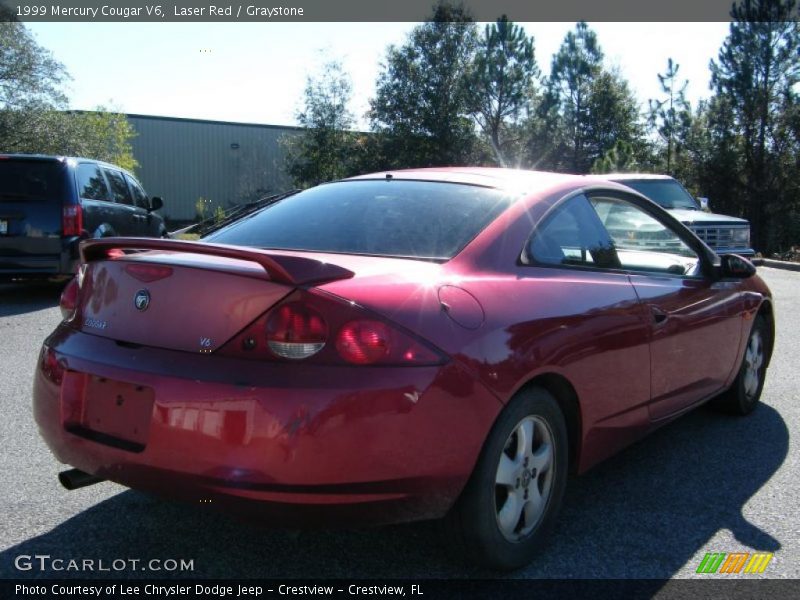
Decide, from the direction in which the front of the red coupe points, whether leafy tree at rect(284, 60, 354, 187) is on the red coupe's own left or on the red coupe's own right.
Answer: on the red coupe's own left

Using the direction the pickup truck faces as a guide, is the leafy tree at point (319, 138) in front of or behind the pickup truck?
behind

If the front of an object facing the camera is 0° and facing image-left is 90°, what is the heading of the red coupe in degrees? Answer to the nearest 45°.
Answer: approximately 225°

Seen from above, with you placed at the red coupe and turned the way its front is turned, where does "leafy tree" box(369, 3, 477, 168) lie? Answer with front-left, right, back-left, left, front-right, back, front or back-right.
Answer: front-left

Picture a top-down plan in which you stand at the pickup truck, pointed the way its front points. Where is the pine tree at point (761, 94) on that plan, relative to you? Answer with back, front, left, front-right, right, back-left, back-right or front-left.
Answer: back-left

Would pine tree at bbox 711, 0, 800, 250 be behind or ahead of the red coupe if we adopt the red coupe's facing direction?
ahead

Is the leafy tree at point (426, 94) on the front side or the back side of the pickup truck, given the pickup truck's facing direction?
on the back side

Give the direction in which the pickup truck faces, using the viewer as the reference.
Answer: facing the viewer and to the right of the viewer

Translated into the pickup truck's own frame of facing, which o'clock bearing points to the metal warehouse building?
The metal warehouse building is roughly at 6 o'clock from the pickup truck.

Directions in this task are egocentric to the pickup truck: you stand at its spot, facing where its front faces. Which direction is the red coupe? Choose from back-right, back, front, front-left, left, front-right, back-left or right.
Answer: front-right

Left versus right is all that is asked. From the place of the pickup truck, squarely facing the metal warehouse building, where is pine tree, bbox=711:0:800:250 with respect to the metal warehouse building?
right
